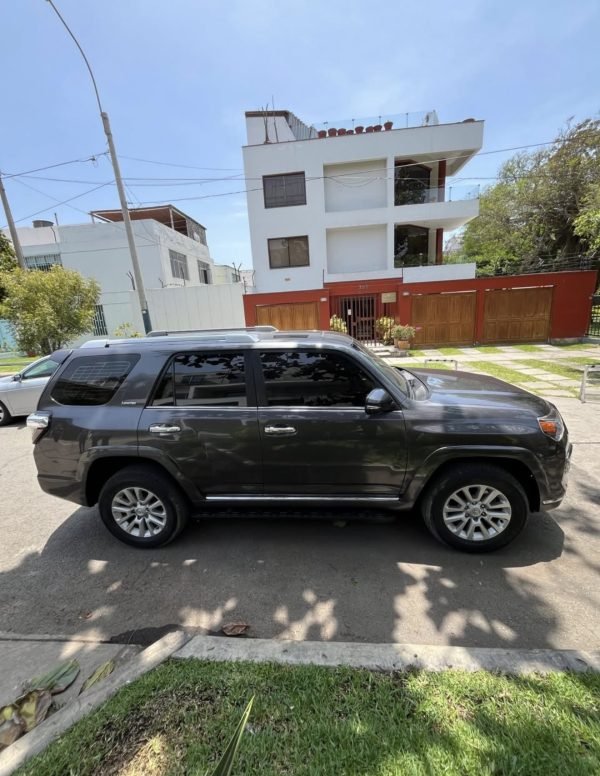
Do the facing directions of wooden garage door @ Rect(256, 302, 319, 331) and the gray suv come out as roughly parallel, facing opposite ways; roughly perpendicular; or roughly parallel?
roughly perpendicular

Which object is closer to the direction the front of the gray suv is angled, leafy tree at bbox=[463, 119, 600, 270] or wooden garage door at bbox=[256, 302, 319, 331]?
the leafy tree

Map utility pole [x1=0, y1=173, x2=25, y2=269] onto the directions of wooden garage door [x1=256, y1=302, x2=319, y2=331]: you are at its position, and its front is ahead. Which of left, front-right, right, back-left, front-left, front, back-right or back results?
right

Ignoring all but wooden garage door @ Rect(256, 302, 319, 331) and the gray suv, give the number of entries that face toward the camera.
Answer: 1

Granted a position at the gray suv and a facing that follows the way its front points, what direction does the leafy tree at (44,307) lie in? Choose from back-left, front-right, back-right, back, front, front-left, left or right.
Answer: back-left

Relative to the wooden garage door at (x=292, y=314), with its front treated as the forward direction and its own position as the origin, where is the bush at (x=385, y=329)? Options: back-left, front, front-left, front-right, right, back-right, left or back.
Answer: left

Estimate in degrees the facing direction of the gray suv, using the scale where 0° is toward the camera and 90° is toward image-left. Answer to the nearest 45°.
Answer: approximately 270°

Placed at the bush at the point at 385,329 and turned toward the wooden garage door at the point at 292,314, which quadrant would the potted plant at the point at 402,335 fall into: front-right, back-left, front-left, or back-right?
back-left

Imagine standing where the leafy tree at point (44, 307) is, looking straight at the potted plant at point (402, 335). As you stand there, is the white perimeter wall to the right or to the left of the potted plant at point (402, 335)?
left

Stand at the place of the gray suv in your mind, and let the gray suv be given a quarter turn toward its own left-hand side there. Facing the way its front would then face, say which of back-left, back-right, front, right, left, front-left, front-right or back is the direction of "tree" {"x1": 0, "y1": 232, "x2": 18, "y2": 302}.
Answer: front-left

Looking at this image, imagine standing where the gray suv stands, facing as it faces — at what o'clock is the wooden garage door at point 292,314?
The wooden garage door is roughly at 9 o'clock from the gray suv.

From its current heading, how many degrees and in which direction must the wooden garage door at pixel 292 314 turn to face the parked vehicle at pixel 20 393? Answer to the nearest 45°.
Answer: approximately 45° to its right

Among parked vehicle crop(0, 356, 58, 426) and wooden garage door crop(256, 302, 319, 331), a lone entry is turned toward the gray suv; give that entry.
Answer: the wooden garage door

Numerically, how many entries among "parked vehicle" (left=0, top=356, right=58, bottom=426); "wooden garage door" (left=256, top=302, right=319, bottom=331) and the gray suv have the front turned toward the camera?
1

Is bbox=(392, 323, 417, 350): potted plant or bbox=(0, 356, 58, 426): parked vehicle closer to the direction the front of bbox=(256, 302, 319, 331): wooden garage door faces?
the parked vehicle
